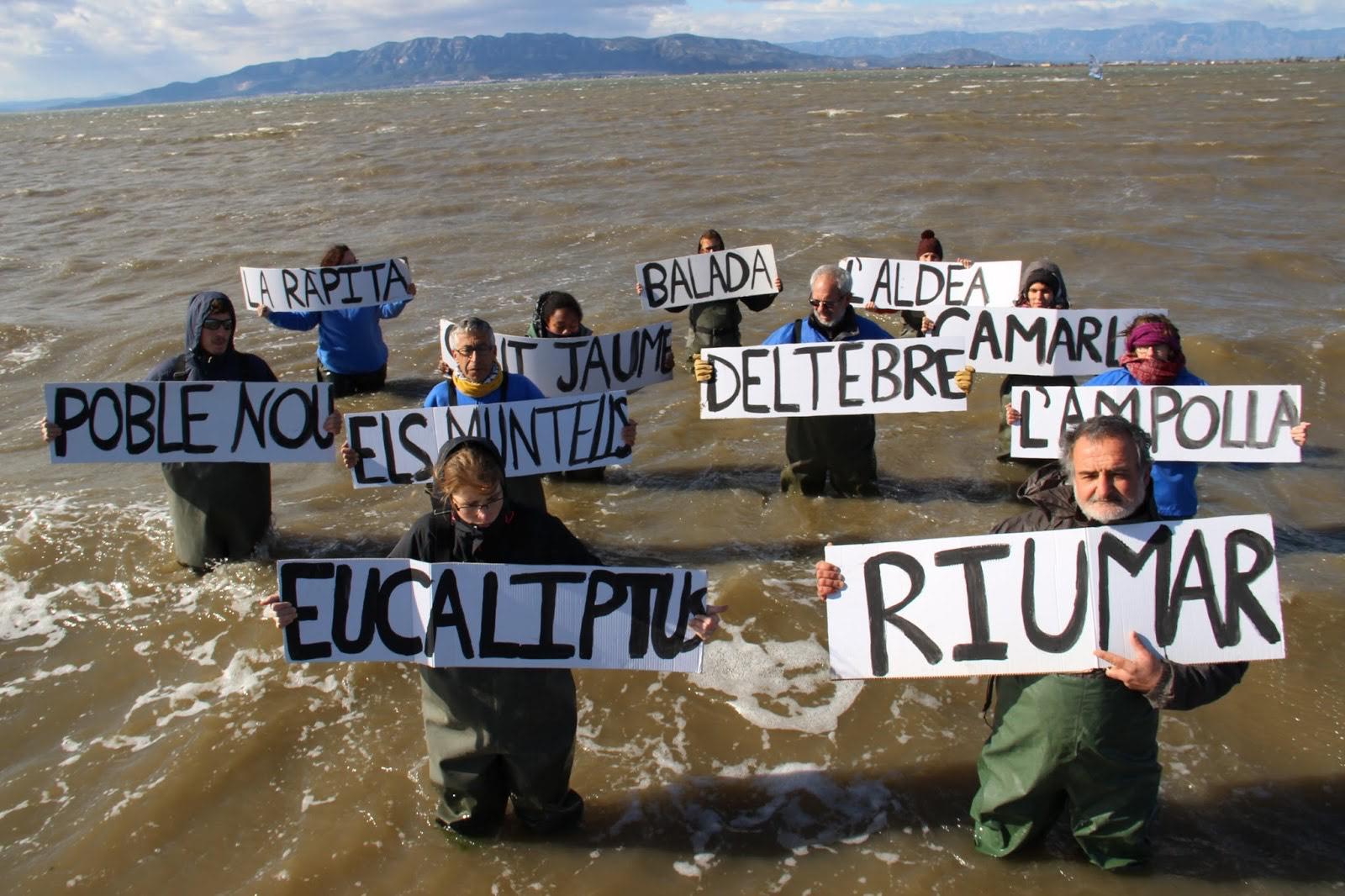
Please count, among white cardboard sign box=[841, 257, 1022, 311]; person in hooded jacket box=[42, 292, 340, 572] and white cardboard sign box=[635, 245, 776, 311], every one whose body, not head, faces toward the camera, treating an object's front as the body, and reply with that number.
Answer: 3

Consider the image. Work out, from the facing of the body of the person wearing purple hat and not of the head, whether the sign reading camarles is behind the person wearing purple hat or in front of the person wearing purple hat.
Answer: behind

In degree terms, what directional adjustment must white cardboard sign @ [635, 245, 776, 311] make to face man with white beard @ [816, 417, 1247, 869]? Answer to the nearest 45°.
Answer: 0° — it already faces them

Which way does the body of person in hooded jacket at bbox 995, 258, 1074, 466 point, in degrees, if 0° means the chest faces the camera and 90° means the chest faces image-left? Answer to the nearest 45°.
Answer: approximately 0°

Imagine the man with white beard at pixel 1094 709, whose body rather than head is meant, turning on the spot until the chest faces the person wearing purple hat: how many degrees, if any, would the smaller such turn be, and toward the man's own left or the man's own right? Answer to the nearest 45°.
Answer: approximately 180°

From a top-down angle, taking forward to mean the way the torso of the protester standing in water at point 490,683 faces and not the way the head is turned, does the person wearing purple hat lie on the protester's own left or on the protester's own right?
on the protester's own left

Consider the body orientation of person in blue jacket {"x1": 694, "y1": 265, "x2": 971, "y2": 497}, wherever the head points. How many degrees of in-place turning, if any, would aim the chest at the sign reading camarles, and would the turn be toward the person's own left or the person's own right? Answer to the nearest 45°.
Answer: approximately 90° to the person's own left
